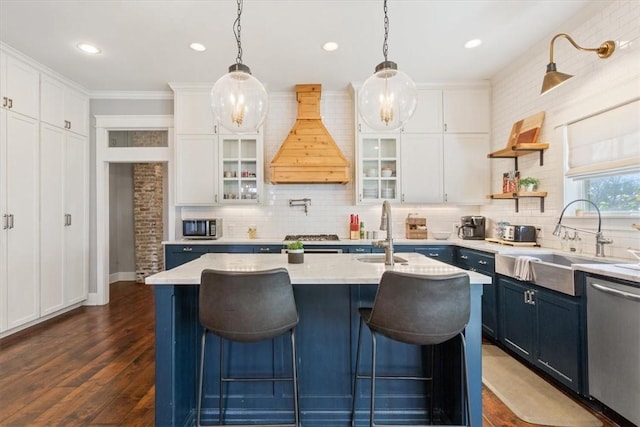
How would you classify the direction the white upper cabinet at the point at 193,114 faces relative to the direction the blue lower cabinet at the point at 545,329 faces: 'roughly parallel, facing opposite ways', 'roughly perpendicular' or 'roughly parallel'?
roughly perpendicular

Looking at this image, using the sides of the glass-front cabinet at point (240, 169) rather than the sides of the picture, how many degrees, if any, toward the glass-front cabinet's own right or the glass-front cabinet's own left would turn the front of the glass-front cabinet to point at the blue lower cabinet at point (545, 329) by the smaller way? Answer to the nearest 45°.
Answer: approximately 45° to the glass-front cabinet's own left

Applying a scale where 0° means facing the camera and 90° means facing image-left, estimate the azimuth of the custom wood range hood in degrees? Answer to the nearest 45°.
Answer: approximately 0°

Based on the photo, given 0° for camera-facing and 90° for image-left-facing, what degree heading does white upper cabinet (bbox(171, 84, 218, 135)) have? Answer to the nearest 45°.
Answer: approximately 0°

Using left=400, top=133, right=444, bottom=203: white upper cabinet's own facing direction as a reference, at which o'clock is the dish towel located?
The dish towel is roughly at 11 o'clock from the white upper cabinet.

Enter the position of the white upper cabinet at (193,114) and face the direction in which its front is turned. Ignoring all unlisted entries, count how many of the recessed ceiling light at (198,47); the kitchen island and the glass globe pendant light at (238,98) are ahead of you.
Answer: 3

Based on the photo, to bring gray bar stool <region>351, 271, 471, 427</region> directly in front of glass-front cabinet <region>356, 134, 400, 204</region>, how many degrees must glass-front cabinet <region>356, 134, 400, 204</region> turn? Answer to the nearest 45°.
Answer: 0° — it already faces it

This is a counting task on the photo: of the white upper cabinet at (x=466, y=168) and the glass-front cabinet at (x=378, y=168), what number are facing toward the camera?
2

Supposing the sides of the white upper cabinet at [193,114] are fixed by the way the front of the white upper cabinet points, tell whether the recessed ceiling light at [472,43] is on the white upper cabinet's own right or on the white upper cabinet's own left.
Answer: on the white upper cabinet's own left

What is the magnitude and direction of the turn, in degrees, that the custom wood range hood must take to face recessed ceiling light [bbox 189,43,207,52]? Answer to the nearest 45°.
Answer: approximately 45° to its right

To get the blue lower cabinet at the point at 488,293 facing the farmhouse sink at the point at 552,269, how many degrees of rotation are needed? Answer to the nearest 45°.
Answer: approximately 90° to its left

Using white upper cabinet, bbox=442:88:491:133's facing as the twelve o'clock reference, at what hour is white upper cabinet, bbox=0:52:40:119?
white upper cabinet, bbox=0:52:40:119 is roughly at 2 o'clock from white upper cabinet, bbox=442:88:491:133.

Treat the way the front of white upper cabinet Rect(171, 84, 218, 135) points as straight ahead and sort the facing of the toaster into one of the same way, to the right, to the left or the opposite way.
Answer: to the right

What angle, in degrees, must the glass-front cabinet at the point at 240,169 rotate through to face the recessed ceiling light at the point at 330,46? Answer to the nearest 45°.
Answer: approximately 45° to its left

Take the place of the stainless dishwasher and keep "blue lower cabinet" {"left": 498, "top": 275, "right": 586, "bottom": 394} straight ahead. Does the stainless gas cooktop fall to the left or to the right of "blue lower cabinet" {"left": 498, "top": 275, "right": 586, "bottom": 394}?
left
